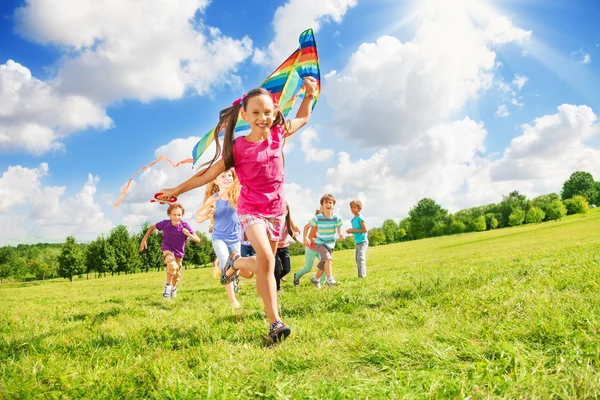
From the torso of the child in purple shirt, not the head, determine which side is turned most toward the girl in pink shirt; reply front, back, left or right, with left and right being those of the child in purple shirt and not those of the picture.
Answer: front

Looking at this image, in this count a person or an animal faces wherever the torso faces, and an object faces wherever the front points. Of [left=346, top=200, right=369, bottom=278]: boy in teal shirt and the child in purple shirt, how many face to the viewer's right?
0

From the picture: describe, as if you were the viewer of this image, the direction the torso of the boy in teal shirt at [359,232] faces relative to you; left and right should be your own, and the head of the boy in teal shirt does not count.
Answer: facing the viewer and to the left of the viewer

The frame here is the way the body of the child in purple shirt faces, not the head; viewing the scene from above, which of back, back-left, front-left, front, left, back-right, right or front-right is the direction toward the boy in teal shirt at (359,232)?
left

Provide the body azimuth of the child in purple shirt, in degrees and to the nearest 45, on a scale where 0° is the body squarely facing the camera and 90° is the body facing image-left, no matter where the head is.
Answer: approximately 0°

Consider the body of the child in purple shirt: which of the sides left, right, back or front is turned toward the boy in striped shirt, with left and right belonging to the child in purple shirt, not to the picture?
left

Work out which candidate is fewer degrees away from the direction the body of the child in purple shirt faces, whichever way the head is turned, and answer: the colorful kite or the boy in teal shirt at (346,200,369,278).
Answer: the colorful kite

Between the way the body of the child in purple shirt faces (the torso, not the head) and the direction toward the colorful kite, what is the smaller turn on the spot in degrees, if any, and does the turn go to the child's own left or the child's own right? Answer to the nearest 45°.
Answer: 0° — they already face it
